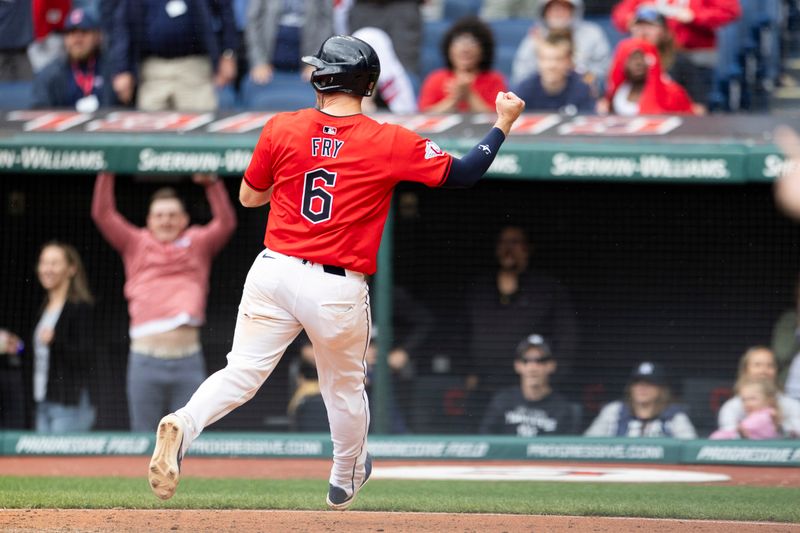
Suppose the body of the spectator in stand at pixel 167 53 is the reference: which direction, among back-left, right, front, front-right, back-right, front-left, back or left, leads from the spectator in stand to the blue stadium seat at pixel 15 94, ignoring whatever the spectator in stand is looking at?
back-right

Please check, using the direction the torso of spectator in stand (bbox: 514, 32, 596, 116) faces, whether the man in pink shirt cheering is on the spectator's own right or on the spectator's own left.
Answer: on the spectator's own right

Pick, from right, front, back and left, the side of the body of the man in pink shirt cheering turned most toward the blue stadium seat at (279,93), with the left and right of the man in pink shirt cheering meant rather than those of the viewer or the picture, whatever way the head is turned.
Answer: back

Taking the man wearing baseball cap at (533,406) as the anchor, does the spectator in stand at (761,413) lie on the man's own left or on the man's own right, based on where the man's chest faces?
on the man's own left

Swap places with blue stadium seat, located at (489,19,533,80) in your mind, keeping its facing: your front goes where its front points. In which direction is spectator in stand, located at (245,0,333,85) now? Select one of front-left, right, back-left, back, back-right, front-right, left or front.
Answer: front-right

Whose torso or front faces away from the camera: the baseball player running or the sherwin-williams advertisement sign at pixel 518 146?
the baseball player running

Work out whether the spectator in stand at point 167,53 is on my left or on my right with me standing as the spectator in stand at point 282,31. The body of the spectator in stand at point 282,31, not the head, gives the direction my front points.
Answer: on my right

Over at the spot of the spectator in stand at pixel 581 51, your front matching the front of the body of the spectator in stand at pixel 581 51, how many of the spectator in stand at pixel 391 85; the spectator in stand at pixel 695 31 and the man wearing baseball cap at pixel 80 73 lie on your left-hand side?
1

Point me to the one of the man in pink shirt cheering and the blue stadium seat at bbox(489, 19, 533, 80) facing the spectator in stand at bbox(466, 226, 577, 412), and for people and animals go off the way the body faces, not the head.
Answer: the blue stadium seat

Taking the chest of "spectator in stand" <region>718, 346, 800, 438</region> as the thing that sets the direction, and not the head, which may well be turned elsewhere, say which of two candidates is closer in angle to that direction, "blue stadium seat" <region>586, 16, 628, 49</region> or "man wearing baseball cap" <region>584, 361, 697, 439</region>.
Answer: the man wearing baseball cap

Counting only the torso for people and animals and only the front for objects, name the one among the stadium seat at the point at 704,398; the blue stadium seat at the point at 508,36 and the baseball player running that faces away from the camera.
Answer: the baseball player running

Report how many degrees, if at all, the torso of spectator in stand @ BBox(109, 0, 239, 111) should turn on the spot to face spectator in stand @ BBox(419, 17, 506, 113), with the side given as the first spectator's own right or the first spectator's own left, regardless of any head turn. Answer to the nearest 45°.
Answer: approximately 90° to the first spectator's own left

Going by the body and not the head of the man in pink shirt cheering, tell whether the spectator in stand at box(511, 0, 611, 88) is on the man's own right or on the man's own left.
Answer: on the man's own left
